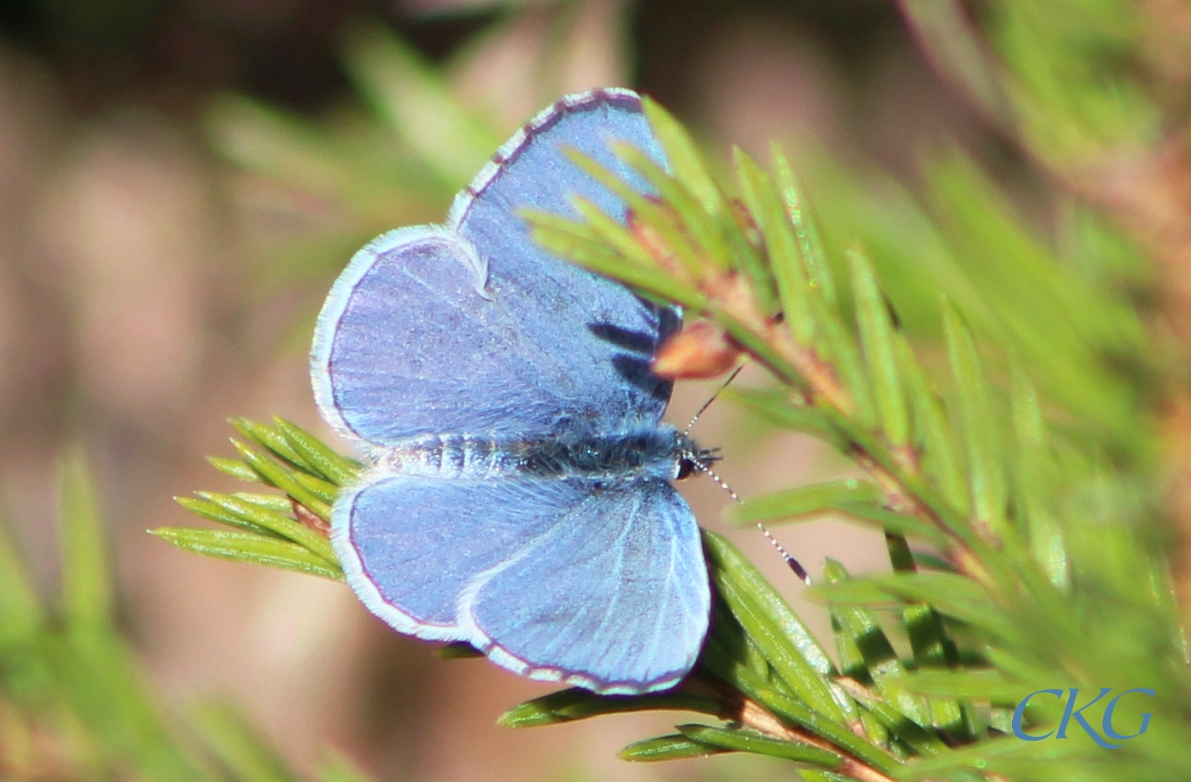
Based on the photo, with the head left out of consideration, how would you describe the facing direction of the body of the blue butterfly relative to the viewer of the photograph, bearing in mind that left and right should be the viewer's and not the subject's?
facing to the right of the viewer
